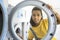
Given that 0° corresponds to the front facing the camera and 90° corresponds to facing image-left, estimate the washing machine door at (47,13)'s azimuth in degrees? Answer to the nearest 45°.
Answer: approximately 180°
